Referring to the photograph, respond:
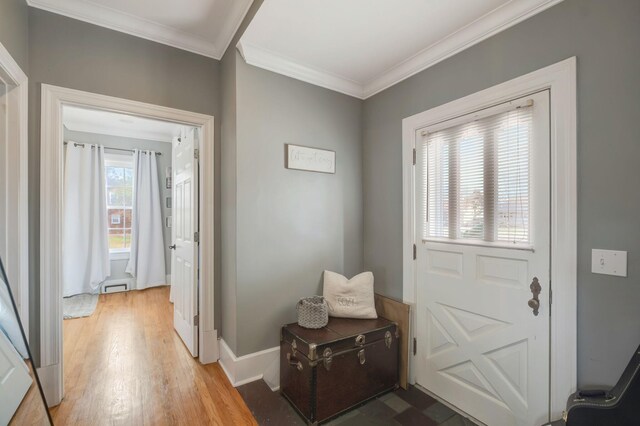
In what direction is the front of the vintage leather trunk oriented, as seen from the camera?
facing the viewer and to the right of the viewer

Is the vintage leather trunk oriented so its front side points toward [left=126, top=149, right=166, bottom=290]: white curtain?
no

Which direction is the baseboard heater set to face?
toward the camera

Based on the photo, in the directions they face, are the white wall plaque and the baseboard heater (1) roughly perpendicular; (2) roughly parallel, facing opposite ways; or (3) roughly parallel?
roughly parallel

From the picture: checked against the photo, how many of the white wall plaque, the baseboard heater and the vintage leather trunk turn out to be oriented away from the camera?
0

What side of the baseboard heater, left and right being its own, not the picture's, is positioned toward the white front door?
front

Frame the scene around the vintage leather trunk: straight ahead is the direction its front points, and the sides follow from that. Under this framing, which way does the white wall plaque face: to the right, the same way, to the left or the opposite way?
the same way

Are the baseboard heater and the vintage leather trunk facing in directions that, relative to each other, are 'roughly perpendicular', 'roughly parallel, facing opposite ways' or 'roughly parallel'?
roughly parallel
